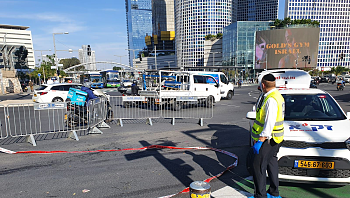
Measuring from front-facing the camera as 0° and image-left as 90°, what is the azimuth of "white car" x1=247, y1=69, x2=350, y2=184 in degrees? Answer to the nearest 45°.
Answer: approximately 0°

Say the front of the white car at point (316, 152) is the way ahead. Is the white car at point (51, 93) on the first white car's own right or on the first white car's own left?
on the first white car's own right

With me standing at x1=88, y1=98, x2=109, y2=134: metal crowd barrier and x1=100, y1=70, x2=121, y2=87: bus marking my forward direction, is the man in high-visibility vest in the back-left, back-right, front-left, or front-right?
back-right

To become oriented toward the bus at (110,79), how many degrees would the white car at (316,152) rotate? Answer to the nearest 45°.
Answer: approximately 135° to its right

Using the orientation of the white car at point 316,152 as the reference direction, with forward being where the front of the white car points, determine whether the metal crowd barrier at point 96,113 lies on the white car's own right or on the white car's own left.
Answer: on the white car's own right
